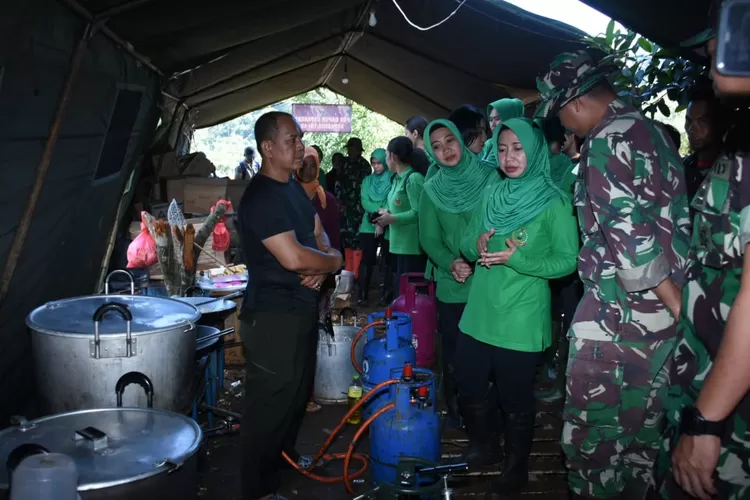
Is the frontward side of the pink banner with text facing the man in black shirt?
yes

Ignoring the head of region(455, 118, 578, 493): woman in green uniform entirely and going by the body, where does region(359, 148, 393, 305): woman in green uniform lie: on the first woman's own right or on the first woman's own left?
on the first woman's own right

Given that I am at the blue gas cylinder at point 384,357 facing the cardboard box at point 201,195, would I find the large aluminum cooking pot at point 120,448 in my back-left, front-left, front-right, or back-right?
back-left

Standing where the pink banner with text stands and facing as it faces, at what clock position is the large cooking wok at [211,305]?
The large cooking wok is roughly at 12 o'clock from the pink banner with text.

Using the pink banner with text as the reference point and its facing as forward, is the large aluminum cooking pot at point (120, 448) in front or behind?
in front

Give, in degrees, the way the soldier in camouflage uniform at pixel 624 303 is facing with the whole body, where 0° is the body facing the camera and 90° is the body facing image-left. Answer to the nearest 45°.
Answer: approximately 90°

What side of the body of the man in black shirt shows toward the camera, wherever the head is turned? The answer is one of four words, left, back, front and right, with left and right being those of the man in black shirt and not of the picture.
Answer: right
